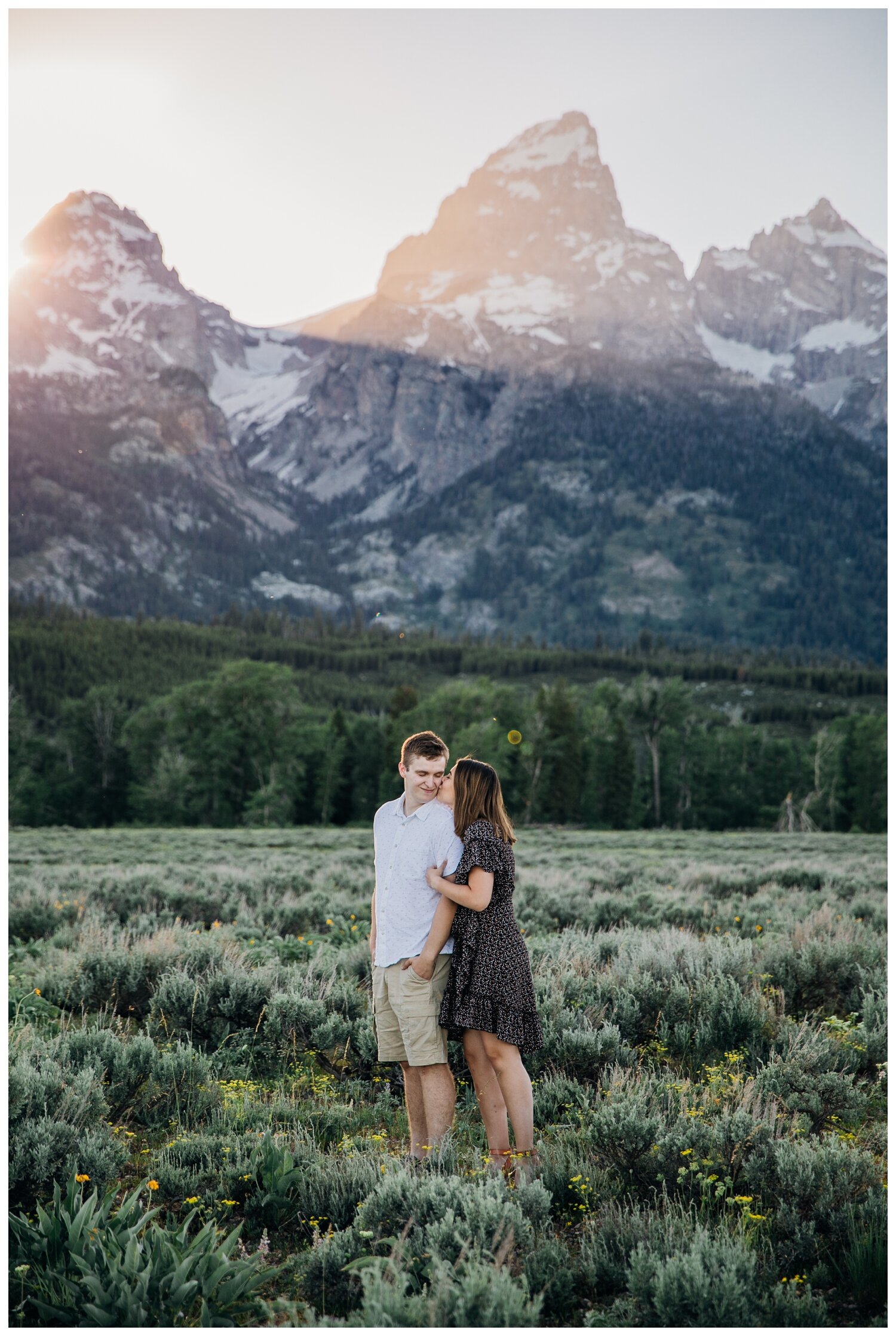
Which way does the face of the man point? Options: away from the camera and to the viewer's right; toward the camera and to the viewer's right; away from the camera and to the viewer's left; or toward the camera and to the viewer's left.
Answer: toward the camera and to the viewer's right

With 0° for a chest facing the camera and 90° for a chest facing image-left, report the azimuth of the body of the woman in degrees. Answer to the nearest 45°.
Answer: approximately 90°

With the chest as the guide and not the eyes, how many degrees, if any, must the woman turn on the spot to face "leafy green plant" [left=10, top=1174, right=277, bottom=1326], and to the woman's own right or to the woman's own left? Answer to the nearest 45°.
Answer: approximately 45° to the woman's own left
